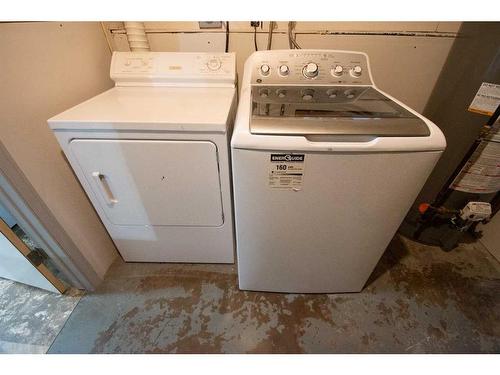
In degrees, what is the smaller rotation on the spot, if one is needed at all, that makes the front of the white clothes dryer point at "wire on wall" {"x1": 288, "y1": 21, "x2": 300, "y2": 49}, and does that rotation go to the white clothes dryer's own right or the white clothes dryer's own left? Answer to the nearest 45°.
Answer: approximately 90° to the white clothes dryer's own left

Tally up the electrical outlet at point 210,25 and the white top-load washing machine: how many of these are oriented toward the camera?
2

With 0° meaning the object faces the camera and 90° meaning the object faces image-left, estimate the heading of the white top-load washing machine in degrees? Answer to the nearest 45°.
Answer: approximately 0°

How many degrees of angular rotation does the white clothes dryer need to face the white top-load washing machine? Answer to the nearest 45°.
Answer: approximately 45° to its left

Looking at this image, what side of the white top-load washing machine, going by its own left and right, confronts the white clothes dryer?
right

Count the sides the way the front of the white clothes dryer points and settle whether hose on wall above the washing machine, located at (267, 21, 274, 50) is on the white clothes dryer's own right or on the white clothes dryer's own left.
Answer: on the white clothes dryer's own left
